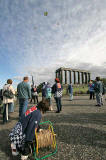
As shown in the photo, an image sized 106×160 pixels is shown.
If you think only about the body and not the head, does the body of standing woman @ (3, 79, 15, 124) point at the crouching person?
no
